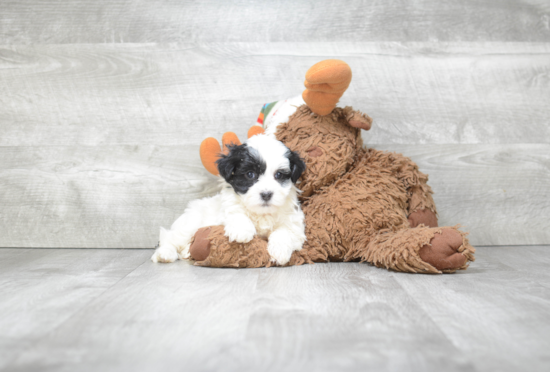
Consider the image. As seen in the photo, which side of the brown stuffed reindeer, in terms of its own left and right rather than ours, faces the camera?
front

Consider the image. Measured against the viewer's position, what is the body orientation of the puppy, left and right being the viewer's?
facing the viewer and to the right of the viewer
